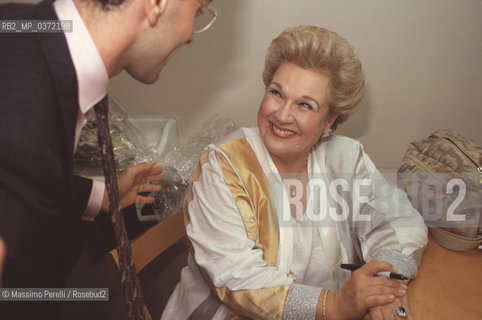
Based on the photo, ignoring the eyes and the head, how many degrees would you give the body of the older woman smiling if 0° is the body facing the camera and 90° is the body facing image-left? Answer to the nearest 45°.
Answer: approximately 0°

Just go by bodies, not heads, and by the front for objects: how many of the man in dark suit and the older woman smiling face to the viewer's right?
1

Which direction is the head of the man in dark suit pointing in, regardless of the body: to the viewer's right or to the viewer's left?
to the viewer's right

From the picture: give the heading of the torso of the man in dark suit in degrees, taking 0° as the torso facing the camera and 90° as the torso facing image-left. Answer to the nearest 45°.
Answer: approximately 270°
